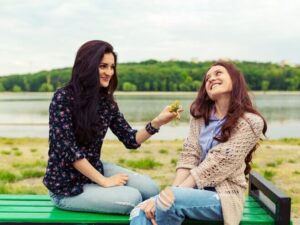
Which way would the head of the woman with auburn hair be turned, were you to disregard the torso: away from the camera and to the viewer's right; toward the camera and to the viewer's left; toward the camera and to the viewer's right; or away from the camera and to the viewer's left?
toward the camera and to the viewer's left

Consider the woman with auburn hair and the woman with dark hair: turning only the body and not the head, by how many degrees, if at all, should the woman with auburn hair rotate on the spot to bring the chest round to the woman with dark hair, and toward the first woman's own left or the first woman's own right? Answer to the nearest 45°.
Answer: approximately 45° to the first woman's own right

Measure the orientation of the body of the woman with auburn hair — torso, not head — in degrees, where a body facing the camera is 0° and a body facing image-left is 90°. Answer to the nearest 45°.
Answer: approximately 45°

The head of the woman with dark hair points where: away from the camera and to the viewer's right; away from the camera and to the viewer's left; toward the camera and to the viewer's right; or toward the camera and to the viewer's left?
toward the camera and to the viewer's right
